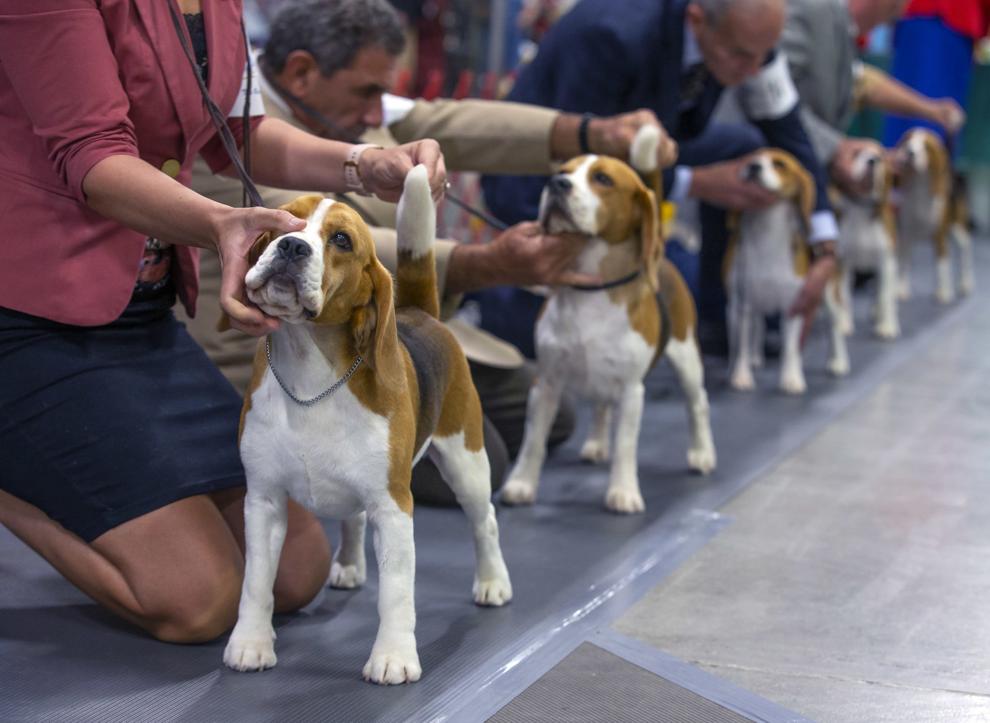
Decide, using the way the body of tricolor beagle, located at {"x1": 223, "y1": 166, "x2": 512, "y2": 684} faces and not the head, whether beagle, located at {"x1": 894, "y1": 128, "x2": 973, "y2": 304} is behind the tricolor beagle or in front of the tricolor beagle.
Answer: behind

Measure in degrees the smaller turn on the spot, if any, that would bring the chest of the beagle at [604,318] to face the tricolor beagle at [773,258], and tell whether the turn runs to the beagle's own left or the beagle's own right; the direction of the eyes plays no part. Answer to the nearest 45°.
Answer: approximately 135° to the beagle's own right

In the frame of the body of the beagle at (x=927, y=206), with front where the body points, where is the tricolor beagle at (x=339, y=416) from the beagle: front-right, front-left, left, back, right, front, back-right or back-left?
front-left

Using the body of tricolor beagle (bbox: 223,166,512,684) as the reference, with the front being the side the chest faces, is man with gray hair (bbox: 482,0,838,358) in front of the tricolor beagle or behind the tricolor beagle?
behind

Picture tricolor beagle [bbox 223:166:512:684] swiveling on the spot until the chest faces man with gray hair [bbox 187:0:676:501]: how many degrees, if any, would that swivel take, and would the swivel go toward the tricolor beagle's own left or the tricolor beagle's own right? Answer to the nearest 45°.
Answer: approximately 135° to the tricolor beagle's own right

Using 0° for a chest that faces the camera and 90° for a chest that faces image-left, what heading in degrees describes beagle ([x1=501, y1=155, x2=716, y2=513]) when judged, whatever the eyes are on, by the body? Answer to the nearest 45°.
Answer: approximately 45°

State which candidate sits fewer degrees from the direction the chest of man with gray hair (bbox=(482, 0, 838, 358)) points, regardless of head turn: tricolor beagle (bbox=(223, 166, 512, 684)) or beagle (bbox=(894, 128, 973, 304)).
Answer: the tricolor beagle

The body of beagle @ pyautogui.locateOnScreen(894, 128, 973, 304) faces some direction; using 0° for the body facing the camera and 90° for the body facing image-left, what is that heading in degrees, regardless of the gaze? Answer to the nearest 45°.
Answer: approximately 45°
